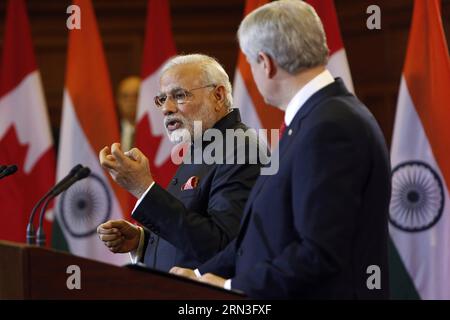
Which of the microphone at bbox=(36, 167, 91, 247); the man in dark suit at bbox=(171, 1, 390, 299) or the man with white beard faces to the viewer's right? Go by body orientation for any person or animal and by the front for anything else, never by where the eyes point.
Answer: the microphone

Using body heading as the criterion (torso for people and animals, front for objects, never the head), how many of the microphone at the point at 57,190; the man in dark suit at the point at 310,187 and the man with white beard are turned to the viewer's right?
1

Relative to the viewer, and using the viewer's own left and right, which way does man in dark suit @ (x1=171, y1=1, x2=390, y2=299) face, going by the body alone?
facing to the left of the viewer

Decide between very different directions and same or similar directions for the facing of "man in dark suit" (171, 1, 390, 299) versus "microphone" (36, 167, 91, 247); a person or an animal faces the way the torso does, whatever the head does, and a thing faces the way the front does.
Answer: very different directions

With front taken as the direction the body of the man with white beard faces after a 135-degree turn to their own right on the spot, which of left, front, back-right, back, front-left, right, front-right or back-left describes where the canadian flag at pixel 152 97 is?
front

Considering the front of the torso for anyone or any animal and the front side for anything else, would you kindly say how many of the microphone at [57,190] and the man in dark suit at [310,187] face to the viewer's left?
1

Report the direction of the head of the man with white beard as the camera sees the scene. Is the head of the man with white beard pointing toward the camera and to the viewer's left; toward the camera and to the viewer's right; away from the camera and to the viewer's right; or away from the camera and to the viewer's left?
toward the camera and to the viewer's left

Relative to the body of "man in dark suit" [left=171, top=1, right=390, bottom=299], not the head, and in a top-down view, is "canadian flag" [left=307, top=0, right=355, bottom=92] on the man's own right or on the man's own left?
on the man's own right

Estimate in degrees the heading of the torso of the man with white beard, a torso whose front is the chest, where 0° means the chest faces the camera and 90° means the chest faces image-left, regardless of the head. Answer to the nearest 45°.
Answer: approximately 45°

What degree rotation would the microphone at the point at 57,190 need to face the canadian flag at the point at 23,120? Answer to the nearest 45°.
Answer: approximately 90° to its left

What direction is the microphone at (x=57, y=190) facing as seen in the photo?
to the viewer's right

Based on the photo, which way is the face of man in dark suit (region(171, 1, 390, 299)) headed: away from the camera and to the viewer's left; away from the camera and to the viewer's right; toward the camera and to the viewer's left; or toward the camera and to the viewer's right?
away from the camera and to the viewer's left

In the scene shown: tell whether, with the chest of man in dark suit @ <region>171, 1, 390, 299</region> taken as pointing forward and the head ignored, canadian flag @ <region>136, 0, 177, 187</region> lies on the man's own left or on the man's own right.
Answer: on the man's own right

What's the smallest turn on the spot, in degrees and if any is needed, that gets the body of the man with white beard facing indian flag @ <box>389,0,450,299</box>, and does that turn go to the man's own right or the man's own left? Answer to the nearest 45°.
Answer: approximately 180°
